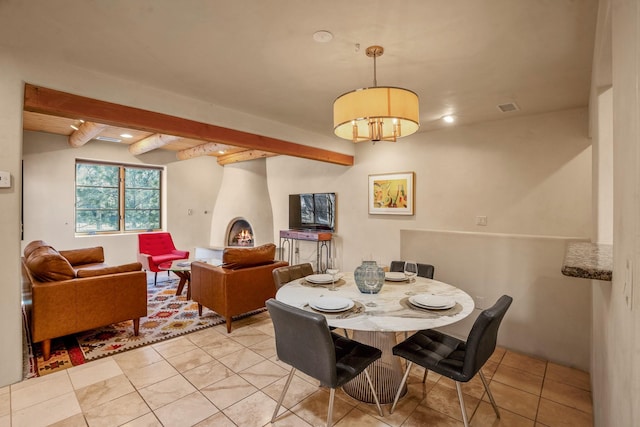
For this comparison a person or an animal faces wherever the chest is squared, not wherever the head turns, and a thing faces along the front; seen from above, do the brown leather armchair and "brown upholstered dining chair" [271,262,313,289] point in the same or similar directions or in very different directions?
very different directions

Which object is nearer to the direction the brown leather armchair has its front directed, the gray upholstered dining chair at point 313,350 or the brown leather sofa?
the brown leather sofa

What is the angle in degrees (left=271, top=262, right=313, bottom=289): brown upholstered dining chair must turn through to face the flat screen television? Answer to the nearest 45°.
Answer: approximately 135° to its left

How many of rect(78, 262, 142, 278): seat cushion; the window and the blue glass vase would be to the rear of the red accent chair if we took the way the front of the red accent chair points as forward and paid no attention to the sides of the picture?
1

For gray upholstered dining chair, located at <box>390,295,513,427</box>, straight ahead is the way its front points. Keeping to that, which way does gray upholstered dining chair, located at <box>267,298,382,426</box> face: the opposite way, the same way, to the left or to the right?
to the right

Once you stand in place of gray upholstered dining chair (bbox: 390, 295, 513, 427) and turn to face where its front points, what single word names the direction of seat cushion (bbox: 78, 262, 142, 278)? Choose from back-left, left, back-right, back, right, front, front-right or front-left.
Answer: front-left

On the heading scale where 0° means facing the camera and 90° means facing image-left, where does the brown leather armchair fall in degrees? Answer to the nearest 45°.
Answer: approximately 135°

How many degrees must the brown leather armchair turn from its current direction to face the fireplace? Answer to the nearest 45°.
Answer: approximately 45° to its right

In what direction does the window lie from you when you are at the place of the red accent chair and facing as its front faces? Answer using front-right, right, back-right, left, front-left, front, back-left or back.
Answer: back

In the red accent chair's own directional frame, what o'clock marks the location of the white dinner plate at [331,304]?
The white dinner plate is roughly at 1 o'clock from the red accent chair.

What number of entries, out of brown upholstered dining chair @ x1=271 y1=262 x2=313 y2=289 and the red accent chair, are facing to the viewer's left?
0

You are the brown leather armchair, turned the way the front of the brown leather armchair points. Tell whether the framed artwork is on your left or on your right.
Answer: on your right

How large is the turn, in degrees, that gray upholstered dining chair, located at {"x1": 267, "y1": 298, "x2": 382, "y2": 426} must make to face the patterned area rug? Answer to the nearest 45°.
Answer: approximately 90° to its left

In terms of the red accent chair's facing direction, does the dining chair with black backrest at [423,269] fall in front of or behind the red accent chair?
in front

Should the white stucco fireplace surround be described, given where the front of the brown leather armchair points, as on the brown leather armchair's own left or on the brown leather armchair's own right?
on the brown leather armchair's own right

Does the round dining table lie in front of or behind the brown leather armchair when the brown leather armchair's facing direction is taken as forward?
behind

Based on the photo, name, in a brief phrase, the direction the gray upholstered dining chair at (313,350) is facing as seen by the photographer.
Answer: facing away from the viewer and to the right of the viewer

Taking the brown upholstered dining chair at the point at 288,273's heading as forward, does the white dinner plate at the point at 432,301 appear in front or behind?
in front
